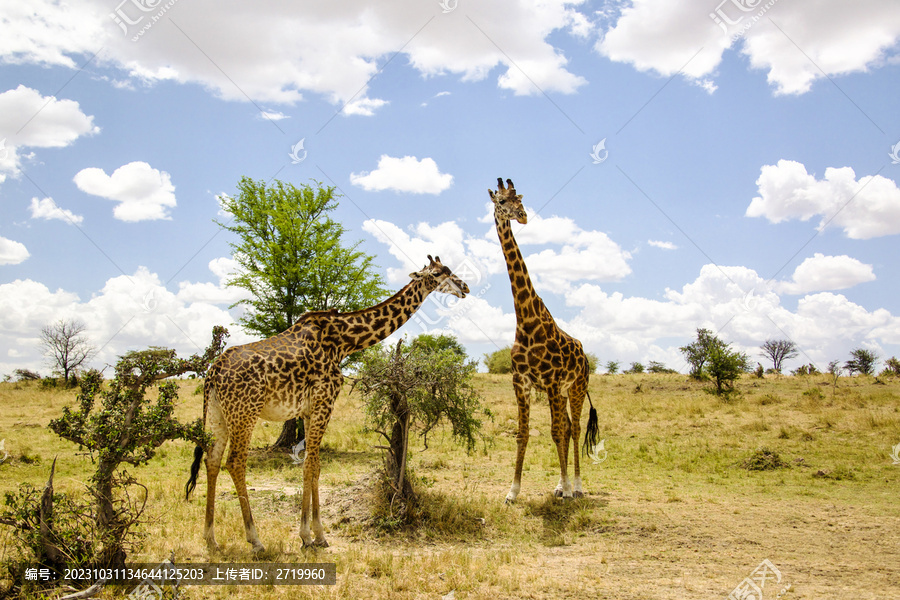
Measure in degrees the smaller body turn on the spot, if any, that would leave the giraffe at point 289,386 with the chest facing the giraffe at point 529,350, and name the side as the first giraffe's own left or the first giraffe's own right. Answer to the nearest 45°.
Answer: approximately 45° to the first giraffe's own left

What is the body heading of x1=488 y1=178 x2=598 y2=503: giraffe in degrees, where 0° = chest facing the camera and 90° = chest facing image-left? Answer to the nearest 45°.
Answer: approximately 45°

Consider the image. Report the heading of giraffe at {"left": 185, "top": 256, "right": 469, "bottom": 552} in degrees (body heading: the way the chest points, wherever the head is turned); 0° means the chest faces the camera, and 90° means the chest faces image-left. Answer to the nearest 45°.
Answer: approximately 270°

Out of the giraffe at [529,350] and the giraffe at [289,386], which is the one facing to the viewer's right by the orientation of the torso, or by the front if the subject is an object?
the giraffe at [289,386]

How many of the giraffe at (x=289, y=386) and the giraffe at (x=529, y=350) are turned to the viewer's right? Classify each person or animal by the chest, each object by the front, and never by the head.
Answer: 1

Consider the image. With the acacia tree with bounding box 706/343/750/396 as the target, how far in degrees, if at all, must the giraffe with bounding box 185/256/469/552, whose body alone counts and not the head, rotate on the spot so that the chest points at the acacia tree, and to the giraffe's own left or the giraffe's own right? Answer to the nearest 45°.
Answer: approximately 45° to the giraffe's own left

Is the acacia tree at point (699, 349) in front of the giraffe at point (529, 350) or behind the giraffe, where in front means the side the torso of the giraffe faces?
behind
